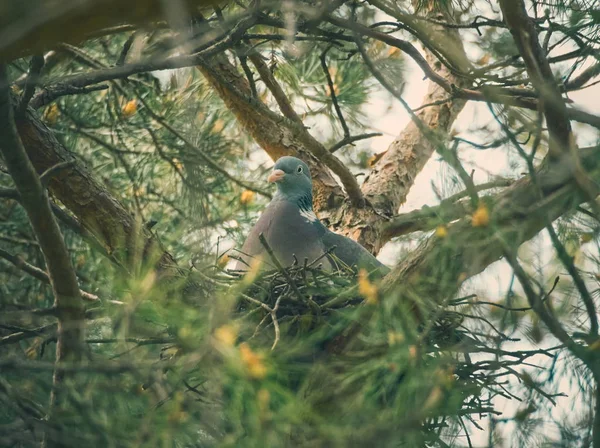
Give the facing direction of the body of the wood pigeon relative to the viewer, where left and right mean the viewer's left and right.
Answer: facing the viewer and to the left of the viewer
